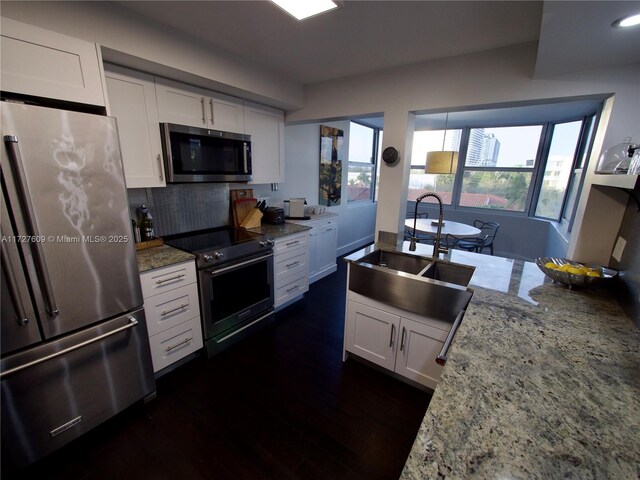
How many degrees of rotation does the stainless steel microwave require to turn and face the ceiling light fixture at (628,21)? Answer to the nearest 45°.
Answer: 0° — it already faces it

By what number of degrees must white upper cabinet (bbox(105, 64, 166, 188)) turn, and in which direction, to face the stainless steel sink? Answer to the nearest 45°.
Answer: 0° — it already faces it

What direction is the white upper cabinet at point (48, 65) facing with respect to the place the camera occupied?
facing the viewer and to the right of the viewer

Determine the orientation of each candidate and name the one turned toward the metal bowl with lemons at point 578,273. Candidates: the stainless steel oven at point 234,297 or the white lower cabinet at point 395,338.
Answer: the stainless steel oven

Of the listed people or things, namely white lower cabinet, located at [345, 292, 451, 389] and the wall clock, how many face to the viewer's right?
0

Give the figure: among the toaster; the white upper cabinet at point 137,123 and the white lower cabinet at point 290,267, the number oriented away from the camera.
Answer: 0

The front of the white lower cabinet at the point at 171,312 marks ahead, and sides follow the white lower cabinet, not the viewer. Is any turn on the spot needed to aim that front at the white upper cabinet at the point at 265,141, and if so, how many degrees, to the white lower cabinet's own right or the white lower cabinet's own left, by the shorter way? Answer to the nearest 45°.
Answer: approximately 90° to the white lower cabinet's own left

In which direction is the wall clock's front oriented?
toward the camera

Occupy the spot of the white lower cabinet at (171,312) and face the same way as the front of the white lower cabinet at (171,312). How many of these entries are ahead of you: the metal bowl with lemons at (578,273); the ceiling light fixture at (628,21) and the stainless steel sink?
3

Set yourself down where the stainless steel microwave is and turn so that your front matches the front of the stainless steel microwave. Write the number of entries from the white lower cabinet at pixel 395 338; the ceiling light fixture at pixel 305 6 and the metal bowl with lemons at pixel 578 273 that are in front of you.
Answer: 3

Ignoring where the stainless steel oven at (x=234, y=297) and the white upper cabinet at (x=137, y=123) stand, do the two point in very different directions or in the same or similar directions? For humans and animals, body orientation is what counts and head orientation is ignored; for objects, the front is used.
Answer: same or similar directions

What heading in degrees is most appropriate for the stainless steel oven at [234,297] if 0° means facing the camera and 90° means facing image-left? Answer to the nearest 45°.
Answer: approximately 315°

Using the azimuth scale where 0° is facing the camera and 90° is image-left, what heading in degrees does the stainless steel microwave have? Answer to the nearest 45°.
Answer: approximately 315°

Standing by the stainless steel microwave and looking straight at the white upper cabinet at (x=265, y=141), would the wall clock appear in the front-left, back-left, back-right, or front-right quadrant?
front-right
